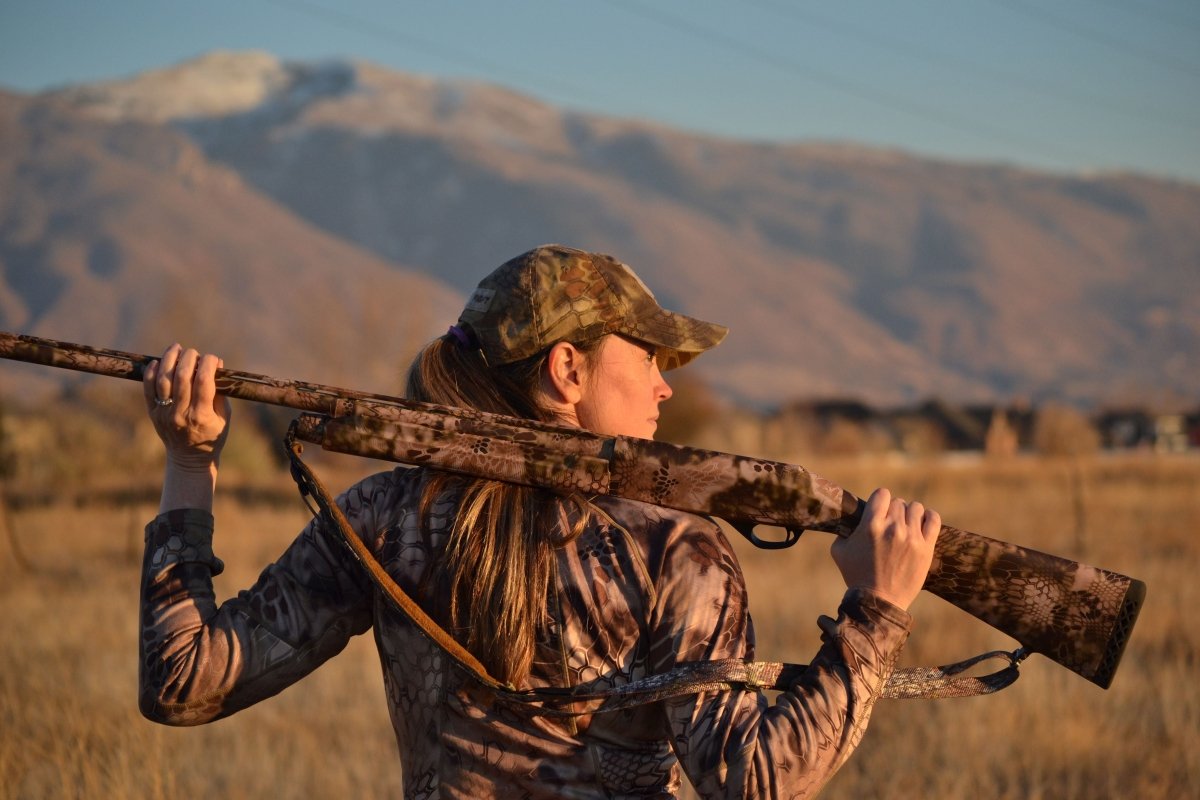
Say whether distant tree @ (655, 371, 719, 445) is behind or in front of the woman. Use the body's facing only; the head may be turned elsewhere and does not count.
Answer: in front

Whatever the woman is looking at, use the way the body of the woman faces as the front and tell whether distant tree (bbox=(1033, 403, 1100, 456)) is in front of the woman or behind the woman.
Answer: in front

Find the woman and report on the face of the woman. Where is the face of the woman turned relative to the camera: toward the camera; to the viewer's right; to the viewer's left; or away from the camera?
to the viewer's right

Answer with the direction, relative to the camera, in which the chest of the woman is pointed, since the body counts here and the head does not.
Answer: away from the camera
